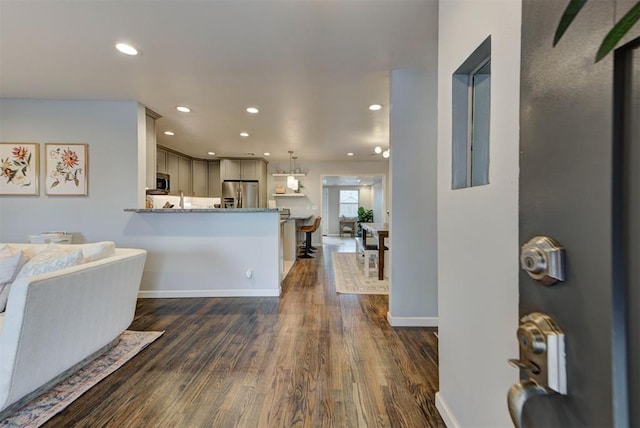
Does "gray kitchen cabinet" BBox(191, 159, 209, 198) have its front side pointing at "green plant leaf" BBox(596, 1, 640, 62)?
yes

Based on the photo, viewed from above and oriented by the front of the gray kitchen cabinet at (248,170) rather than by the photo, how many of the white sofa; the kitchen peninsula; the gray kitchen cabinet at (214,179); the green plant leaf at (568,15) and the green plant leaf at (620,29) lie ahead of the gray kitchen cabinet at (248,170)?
4

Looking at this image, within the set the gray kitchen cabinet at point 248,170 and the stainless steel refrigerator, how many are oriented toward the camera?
2

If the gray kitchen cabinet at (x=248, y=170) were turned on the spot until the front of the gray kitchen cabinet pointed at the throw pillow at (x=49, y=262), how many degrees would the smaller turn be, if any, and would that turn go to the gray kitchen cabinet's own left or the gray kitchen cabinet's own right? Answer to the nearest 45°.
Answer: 0° — it already faces it

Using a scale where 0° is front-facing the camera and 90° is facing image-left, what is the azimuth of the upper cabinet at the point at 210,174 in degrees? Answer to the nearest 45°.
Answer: approximately 0°

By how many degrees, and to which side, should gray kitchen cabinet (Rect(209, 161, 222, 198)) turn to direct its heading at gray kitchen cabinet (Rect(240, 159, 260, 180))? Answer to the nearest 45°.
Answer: approximately 45° to its left

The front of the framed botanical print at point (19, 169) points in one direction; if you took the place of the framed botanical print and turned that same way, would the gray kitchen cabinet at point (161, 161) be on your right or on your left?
on your left

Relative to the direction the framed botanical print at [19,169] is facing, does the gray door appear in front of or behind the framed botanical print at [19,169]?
in front

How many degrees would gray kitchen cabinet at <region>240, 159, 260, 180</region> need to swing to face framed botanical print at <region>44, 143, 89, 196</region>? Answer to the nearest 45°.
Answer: approximately 45° to its right

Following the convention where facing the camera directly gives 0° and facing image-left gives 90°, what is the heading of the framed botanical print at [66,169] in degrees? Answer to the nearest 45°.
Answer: approximately 0°

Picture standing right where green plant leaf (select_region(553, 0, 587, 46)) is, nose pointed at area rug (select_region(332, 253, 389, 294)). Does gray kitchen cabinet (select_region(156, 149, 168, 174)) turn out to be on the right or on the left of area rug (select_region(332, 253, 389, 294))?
left

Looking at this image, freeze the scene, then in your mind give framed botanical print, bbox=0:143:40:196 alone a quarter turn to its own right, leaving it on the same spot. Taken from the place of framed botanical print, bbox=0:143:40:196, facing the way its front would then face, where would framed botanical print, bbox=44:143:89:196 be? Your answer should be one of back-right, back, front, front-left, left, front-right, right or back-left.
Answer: back-left
